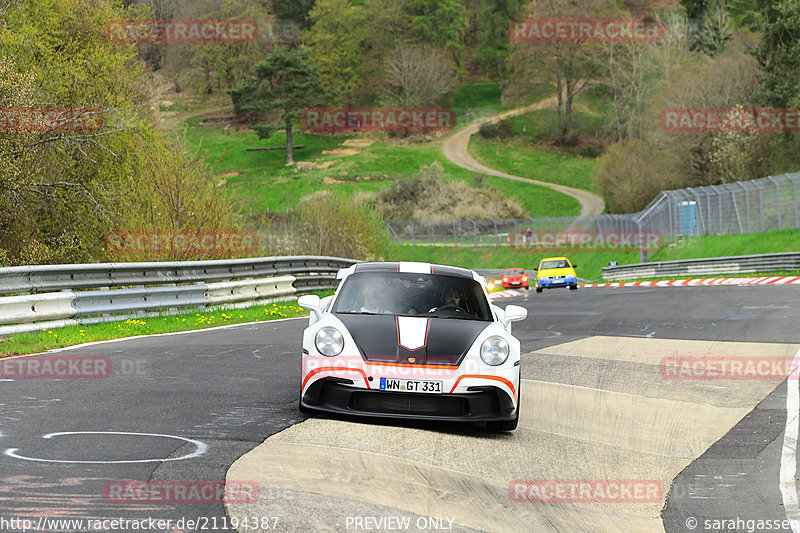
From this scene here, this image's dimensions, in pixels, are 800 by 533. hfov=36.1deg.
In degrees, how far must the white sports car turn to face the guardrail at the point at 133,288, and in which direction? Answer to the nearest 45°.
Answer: approximately 135° to its right

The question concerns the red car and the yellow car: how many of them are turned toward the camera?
2

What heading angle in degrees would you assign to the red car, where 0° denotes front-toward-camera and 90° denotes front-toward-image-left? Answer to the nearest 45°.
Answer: approximately 0°

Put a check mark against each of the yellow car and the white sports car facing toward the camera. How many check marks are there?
2

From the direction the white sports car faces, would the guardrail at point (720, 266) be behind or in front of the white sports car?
behind

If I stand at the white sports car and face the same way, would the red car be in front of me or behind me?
behind

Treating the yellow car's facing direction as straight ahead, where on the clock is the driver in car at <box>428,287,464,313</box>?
The driver in car is roughly at 12 o'clock from the yellow car.
